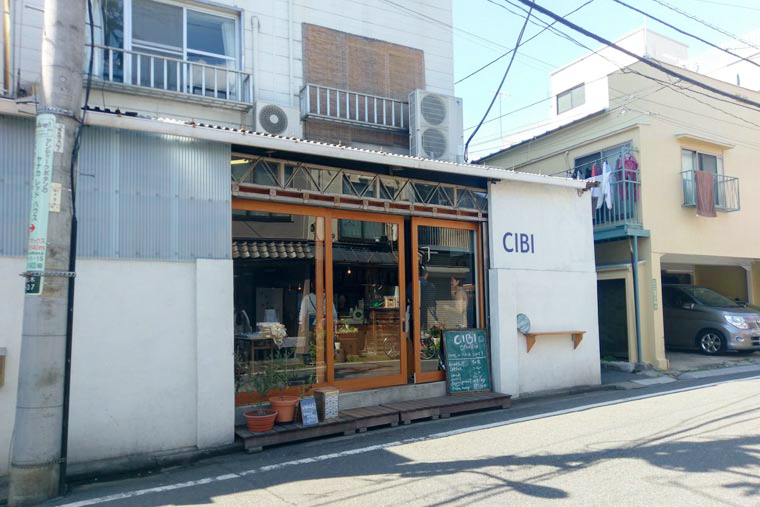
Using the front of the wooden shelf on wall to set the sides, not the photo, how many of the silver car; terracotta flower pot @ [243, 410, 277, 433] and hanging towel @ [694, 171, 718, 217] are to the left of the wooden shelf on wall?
2

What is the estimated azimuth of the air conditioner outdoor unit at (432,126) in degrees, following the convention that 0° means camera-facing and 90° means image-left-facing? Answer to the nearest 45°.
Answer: approximately 315°

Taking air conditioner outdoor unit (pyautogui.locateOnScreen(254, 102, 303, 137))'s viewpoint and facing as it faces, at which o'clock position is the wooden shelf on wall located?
The wooden shelf on wall is roughly at 9 o'clock from the air conditioner outdoor unit.

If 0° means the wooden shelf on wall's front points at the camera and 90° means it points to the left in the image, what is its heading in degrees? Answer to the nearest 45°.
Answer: approximately 315°

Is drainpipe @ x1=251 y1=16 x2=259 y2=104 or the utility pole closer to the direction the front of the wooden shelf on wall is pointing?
the utility pole

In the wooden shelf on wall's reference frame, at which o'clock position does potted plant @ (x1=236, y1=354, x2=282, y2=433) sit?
The potted plant is roughly at 3 o'clock from the wooden shelf on wall.

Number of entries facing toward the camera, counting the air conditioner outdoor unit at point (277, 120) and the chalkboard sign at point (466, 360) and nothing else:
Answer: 2
